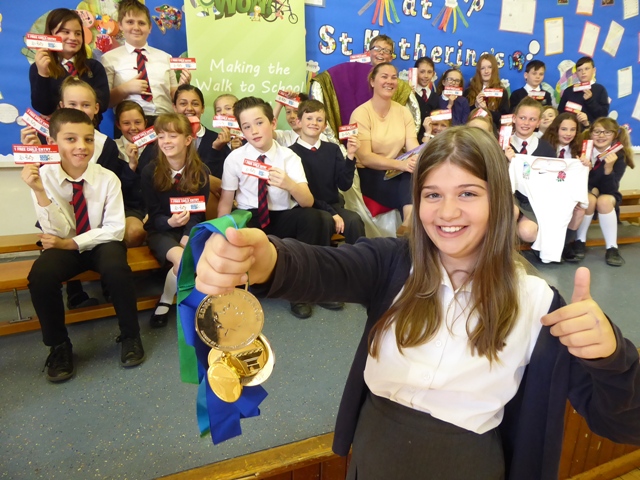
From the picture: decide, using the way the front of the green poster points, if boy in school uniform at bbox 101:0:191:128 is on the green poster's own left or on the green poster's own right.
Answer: on the green poster's own right

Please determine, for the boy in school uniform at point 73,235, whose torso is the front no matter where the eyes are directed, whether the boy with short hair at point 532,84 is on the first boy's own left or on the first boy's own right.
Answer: on the first boy's own left

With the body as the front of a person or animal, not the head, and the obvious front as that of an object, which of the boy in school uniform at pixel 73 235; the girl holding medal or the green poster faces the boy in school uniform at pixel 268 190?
the green poster

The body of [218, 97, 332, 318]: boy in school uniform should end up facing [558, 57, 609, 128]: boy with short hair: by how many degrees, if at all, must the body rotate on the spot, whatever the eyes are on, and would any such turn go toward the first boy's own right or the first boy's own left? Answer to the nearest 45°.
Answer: approximately 135° to the first boy's own left

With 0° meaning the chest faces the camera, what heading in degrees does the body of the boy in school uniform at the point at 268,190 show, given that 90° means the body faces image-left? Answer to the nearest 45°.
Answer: approximately 0°

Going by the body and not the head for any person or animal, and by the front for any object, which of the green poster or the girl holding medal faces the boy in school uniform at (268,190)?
the green poster
